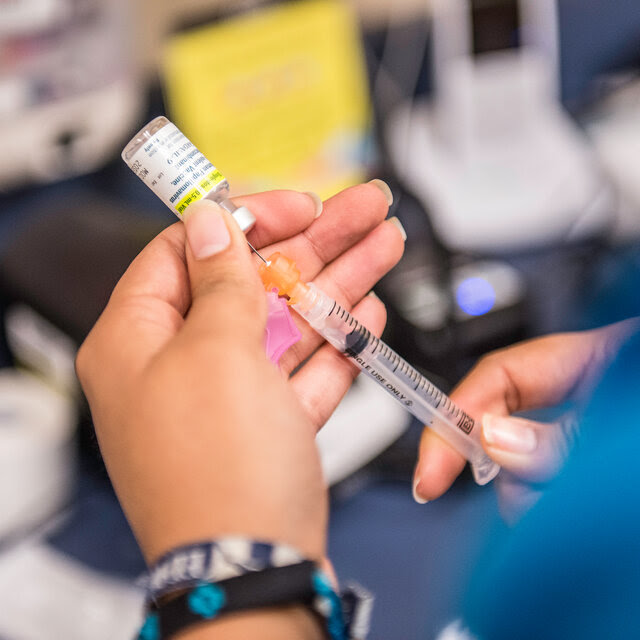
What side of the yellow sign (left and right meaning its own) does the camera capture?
front
